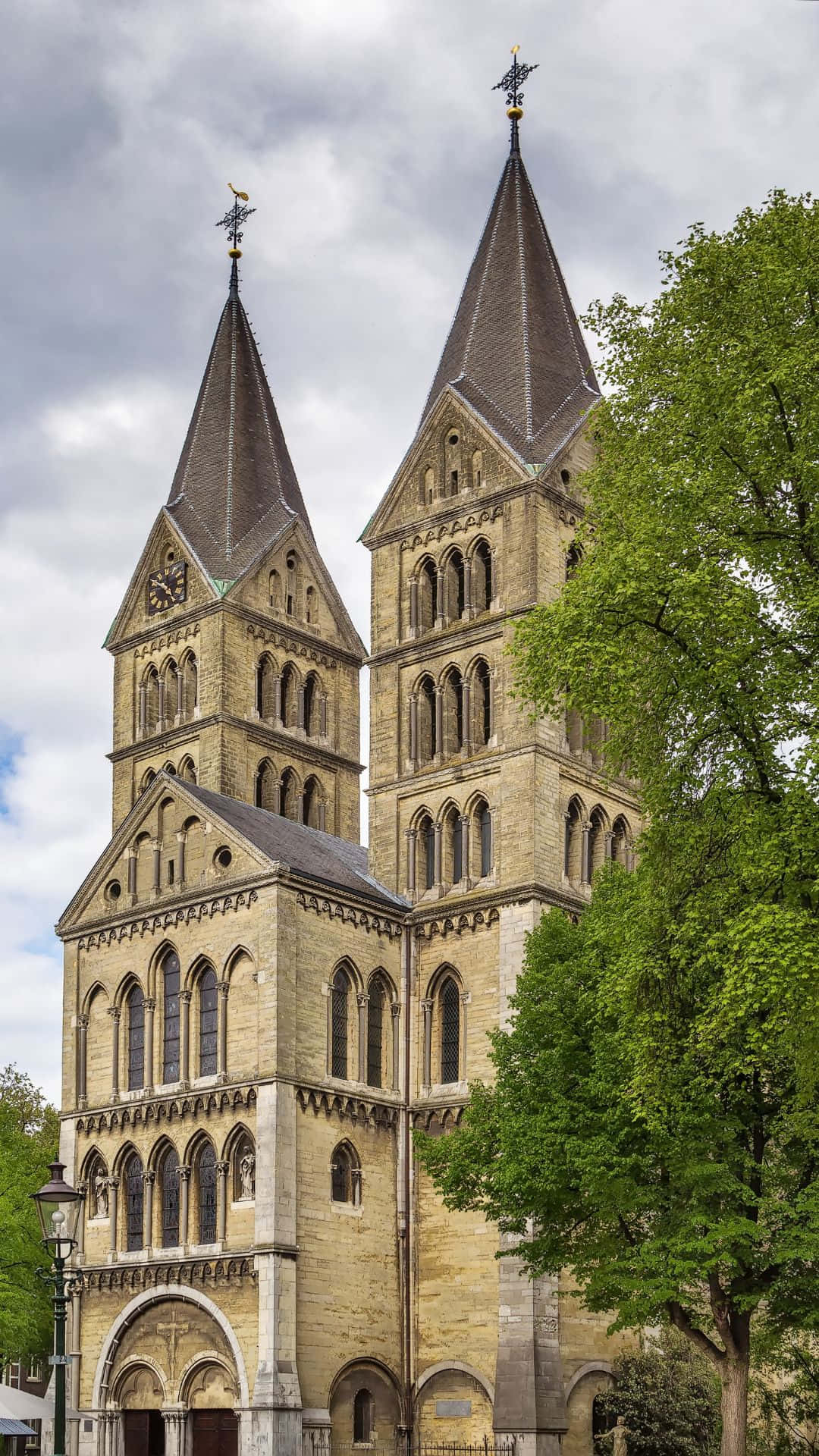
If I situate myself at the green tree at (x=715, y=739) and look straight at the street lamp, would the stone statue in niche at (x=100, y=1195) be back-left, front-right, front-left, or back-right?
front-right

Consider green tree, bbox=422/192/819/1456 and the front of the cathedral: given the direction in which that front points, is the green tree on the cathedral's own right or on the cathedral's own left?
on the cathedral's own left

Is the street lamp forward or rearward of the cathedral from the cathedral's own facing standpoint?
forward

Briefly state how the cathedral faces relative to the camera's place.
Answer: facing the viewer and to the left of the viewer

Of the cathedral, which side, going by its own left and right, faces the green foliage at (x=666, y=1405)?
left

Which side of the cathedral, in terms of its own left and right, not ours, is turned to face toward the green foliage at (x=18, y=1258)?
right
